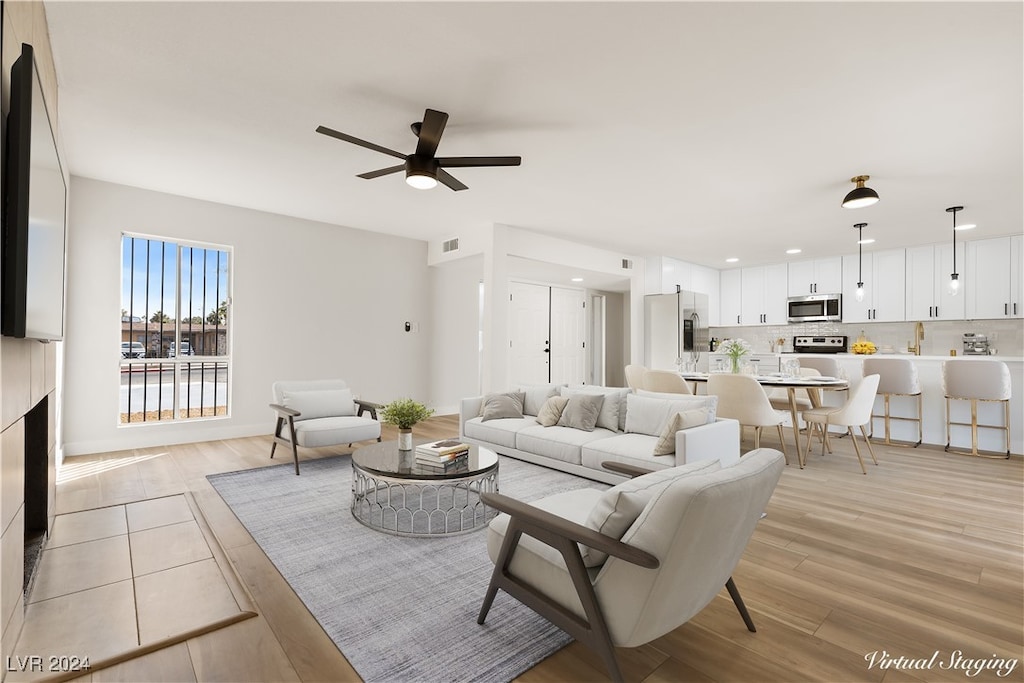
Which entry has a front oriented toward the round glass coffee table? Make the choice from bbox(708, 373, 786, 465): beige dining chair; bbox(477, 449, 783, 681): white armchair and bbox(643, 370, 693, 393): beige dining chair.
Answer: the white armchair

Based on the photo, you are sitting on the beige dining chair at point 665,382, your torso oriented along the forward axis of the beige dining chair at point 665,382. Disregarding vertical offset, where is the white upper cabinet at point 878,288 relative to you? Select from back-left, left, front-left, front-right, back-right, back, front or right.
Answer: front

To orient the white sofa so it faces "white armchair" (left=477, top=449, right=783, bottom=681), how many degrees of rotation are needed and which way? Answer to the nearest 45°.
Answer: approximately 45° to its left

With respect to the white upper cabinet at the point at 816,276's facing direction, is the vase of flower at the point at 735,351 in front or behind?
in front

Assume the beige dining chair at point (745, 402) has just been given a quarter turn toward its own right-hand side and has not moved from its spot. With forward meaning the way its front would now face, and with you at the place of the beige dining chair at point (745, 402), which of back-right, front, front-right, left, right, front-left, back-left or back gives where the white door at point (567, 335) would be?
back

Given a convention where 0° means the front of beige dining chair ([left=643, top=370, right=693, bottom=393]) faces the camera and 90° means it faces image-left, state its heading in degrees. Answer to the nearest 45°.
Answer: approximately 225°

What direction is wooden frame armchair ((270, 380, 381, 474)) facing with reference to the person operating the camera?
facing the viewer and to the right of the viewer

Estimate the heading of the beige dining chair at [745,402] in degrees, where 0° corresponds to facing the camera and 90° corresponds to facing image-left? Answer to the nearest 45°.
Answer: approximately 225°

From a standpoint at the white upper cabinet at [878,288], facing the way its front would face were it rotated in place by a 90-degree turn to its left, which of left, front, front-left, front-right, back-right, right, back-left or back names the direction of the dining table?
right

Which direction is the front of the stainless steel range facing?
toward the camera

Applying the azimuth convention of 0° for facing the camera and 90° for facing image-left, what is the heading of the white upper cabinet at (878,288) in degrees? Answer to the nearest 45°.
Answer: approximately 0°

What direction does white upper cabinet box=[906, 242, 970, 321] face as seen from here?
toward the camera

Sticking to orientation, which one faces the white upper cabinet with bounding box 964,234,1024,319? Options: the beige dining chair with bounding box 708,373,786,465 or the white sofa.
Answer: the beige dining chair

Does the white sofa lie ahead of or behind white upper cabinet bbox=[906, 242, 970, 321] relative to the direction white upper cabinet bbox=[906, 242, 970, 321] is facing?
ahead

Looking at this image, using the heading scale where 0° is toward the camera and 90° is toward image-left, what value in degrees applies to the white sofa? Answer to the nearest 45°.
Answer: approximately 45°

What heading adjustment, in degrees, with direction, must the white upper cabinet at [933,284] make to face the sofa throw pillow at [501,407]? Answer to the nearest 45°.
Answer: approximately 45° to its right

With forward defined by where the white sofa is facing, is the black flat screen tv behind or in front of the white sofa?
in front

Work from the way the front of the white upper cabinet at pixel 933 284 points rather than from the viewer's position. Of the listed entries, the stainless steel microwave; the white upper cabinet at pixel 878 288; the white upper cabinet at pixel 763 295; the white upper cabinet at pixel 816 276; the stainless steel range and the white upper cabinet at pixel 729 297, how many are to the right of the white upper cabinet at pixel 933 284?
6
